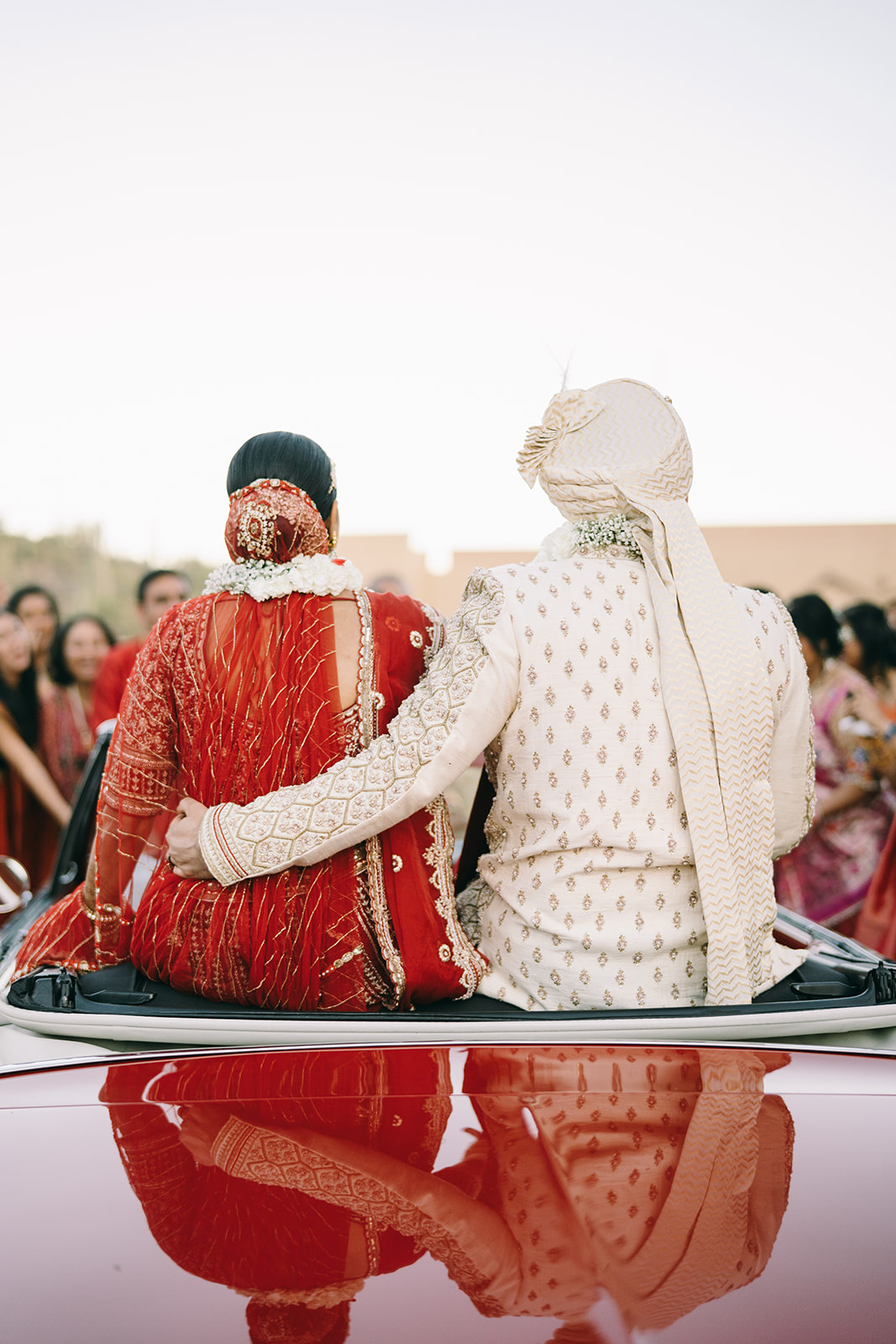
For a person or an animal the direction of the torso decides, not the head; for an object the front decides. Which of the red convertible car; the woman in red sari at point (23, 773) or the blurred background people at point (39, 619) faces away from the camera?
the red convertible car

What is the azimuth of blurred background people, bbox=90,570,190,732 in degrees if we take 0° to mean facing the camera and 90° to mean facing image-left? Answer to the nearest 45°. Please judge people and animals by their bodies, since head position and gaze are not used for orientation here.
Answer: approximately 315°

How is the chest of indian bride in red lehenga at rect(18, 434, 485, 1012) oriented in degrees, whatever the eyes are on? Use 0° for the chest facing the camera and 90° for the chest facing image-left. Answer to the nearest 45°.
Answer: approximately 180°

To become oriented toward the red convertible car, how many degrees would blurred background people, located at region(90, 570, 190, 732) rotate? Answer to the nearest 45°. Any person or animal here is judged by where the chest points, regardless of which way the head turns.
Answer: approximately 45° to their right

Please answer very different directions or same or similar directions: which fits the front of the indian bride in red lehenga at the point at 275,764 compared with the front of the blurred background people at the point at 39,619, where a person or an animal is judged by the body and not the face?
very different directions

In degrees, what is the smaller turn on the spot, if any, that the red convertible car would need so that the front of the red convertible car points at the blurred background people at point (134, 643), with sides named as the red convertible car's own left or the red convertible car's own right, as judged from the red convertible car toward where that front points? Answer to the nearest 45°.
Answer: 0° — it already faces them

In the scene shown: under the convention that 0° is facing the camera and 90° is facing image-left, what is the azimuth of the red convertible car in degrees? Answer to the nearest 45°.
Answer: approximately 180°

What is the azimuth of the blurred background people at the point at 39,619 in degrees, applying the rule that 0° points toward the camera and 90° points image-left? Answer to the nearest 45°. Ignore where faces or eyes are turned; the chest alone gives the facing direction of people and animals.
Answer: approximately 0°
